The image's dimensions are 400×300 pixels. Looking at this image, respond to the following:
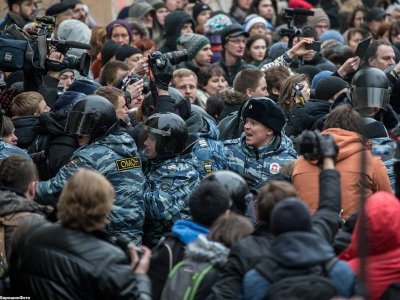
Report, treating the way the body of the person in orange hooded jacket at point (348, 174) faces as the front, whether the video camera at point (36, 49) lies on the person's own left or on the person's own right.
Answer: on the person's own left

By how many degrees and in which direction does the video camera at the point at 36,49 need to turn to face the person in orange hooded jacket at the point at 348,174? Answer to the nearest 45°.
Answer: approximately 45° to its right

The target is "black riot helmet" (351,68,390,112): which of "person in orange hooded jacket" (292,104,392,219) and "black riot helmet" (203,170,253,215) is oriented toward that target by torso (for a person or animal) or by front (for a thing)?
the person in orange hooded jacket

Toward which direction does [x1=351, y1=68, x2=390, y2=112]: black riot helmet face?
toward the camera

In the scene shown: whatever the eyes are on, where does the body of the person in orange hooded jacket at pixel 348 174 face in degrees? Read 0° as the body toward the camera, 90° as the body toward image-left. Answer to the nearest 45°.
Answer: approximately 180°

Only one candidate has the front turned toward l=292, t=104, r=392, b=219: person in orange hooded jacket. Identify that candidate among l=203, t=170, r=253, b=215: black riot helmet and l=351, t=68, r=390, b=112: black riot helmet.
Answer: l=351, t=68, r=390, b=112: black riot helmet

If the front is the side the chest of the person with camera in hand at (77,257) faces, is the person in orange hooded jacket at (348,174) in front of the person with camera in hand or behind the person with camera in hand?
in front

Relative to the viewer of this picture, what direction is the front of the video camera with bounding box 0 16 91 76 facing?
facing to the right of the viewer

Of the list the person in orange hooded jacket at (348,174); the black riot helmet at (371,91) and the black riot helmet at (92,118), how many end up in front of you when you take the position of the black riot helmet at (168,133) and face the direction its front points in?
1

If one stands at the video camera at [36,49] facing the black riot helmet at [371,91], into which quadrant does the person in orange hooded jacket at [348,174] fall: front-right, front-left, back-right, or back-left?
front-right
